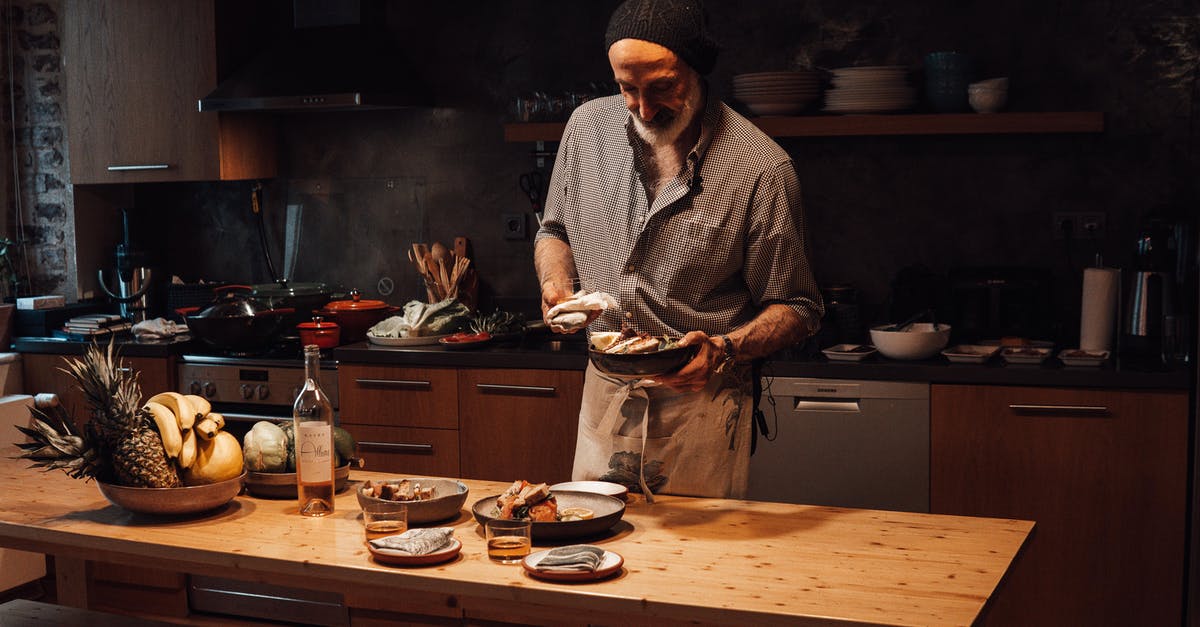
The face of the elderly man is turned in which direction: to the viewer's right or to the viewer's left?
to the viewer's left

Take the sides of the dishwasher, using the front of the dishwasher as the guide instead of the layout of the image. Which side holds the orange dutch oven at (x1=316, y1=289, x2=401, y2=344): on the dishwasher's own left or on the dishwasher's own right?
on the dishwasher's own right

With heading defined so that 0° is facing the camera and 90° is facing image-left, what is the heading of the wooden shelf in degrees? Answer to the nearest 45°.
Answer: approximately 0°

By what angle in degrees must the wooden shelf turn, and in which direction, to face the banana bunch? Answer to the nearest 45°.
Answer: approximately 45° to its right

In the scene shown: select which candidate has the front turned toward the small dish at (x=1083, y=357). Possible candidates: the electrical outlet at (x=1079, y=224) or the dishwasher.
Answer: the electrical outlet

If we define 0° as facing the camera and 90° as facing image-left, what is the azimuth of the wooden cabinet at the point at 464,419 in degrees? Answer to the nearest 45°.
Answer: approximately 0°

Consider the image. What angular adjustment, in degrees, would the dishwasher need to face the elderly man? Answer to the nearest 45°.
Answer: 0° — it already faces them

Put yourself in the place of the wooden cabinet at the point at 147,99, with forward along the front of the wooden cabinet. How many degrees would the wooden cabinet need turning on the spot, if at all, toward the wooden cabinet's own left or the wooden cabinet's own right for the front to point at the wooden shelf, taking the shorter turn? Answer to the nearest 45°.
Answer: approximately 45° to the wooden cabinet's own left

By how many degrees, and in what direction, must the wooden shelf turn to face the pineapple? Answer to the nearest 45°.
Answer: approximately 45° to its right

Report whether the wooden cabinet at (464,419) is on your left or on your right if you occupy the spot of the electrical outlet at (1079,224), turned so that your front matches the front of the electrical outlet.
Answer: on your right

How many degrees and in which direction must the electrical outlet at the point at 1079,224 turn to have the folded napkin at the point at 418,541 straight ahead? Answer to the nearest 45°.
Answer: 0° — it already faces it

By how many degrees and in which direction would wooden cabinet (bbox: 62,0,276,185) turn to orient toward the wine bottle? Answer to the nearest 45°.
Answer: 0° — it already faces it
